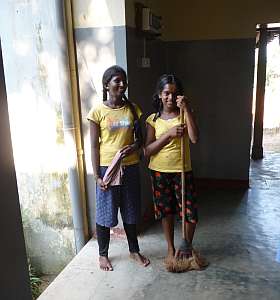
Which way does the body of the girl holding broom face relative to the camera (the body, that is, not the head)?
toward the camera

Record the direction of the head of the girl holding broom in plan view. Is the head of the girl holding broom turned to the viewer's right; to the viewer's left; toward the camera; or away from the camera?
toward the camera

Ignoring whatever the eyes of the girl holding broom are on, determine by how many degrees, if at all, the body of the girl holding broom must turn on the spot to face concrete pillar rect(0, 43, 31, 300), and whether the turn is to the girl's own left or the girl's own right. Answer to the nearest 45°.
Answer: approximately 45° to the girl's own right

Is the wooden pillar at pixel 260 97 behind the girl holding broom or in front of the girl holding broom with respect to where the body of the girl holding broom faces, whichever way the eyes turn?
behind

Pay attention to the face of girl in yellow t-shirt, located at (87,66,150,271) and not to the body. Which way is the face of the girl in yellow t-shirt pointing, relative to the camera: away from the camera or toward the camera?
toward the camera
